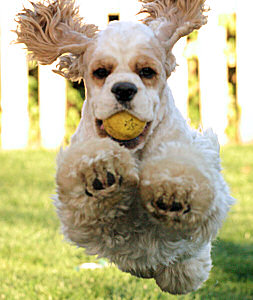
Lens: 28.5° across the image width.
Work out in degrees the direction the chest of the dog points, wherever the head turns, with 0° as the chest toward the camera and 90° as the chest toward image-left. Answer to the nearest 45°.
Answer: approximately 0°

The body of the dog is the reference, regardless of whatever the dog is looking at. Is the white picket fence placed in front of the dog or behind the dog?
behind
